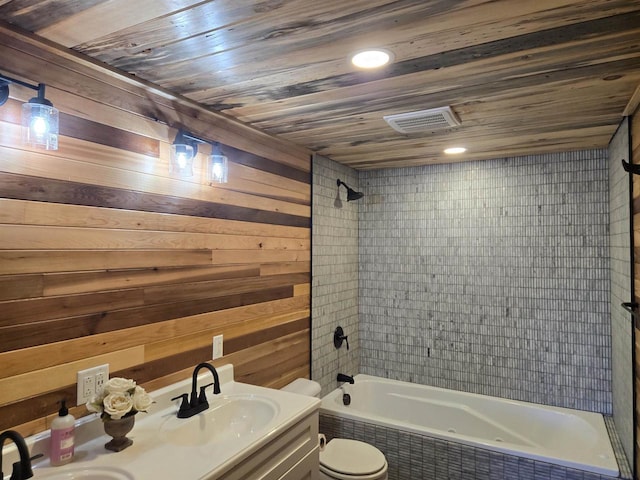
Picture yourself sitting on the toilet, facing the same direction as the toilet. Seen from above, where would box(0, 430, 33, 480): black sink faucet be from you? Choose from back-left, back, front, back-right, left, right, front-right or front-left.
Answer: right

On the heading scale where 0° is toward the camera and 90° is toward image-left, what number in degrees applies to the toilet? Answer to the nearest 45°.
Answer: approximately 315°

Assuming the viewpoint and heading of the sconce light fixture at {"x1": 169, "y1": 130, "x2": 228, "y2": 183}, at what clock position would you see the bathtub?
The bathtub is roughly at 10 o'clock from the sconce light fixture.

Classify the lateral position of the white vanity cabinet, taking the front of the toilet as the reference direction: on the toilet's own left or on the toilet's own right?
on the toilet's own right

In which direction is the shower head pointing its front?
to the viewer's right

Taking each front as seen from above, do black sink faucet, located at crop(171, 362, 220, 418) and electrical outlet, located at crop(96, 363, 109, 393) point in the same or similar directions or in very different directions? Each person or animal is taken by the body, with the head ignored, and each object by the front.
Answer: same or similar directions

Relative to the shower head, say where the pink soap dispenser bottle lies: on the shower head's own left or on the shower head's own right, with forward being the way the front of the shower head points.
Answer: on the shower head's own right

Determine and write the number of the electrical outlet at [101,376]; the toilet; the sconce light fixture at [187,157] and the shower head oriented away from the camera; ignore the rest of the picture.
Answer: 0

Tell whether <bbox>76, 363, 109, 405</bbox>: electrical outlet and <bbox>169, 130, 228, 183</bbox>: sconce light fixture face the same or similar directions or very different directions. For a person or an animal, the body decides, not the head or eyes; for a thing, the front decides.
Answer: same or similar directions

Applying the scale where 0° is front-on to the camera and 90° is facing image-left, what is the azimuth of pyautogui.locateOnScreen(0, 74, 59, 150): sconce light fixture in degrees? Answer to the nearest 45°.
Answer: approximately 315°
